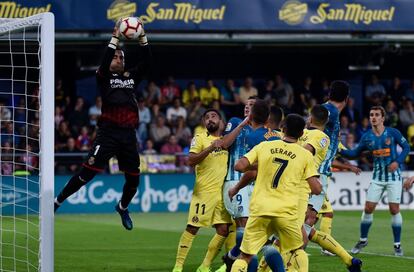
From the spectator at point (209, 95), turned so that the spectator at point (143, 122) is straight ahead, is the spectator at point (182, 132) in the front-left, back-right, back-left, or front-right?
front-left

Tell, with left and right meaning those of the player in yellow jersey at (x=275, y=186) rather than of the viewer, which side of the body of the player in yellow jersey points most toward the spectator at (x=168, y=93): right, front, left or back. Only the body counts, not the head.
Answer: front

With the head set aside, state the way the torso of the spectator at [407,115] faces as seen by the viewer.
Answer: toward the camera

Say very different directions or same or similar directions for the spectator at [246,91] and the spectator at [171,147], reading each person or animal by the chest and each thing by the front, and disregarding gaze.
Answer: same or similar directions

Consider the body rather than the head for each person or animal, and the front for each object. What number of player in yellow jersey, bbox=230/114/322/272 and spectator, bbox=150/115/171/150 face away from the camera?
1

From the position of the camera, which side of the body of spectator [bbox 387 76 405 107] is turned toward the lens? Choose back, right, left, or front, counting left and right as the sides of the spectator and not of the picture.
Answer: front

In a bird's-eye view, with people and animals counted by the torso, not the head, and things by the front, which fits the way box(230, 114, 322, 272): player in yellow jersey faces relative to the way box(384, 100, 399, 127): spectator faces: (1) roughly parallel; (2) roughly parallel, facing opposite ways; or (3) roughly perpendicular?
roughly parallel, facing opposite ways

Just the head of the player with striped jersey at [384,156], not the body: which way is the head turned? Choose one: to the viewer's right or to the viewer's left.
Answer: to the viewer's left

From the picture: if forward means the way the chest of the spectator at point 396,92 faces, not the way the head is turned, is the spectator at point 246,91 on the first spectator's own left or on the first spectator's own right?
on the first spectator's own right

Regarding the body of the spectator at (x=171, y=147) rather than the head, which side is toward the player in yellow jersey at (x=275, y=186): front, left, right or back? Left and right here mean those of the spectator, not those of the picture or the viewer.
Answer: front

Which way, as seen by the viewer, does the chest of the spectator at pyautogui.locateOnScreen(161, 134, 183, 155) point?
toward the camera

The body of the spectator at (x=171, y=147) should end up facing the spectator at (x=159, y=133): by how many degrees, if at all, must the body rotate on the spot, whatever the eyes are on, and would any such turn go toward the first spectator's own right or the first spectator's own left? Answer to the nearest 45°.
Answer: approximately 135° to the first spectator's own right

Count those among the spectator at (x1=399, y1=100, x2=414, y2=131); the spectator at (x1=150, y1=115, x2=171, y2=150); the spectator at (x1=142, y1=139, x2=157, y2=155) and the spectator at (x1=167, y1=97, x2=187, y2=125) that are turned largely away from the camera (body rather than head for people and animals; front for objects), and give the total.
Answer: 0

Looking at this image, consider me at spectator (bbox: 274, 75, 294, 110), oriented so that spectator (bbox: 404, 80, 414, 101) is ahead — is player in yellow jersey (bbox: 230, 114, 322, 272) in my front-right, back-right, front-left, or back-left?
back-right

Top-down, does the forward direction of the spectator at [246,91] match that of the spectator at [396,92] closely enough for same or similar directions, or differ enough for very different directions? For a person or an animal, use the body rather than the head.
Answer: same or similar directions

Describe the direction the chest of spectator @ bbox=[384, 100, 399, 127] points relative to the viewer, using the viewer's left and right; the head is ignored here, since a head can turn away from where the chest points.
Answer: facing the viewer
